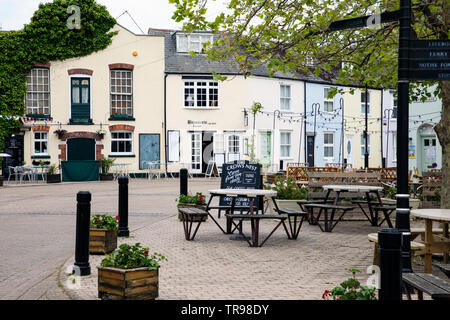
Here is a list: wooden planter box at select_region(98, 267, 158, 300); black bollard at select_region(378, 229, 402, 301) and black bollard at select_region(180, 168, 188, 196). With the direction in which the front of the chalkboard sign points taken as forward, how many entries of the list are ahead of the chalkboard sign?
2

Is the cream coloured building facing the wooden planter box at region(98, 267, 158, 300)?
yes

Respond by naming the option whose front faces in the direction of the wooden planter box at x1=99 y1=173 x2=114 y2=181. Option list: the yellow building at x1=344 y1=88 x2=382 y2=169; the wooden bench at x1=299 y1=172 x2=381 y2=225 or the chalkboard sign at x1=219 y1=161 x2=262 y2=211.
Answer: the yellow building

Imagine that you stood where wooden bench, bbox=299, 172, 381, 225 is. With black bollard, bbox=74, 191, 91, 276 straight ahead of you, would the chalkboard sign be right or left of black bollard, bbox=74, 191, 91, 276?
right

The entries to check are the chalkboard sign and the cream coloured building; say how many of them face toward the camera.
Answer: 2
